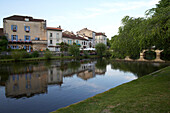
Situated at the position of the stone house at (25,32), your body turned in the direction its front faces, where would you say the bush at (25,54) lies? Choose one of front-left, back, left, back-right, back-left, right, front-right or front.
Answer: front

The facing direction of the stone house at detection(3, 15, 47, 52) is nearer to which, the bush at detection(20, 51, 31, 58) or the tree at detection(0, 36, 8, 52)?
the bush

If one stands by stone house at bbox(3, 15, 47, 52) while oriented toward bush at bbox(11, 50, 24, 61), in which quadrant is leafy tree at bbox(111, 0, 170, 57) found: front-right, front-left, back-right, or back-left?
front-left

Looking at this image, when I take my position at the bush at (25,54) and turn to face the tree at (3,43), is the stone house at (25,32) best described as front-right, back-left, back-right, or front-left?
front-right

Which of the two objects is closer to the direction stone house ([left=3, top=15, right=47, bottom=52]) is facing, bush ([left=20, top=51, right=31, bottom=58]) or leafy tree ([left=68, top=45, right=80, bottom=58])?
the bush

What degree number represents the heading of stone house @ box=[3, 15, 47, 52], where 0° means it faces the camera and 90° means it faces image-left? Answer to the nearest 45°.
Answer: approximately 0°

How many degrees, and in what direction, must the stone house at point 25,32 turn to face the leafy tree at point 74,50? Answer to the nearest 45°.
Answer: approximately 90° to its left

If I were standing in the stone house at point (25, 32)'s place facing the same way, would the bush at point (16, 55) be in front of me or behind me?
in front

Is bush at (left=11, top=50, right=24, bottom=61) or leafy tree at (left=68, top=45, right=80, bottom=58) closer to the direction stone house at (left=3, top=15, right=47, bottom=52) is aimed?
the bush

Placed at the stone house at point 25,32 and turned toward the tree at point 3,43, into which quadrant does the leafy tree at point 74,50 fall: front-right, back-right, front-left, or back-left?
back-left

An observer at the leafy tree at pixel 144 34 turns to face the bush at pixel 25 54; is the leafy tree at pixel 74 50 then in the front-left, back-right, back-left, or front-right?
front-right
